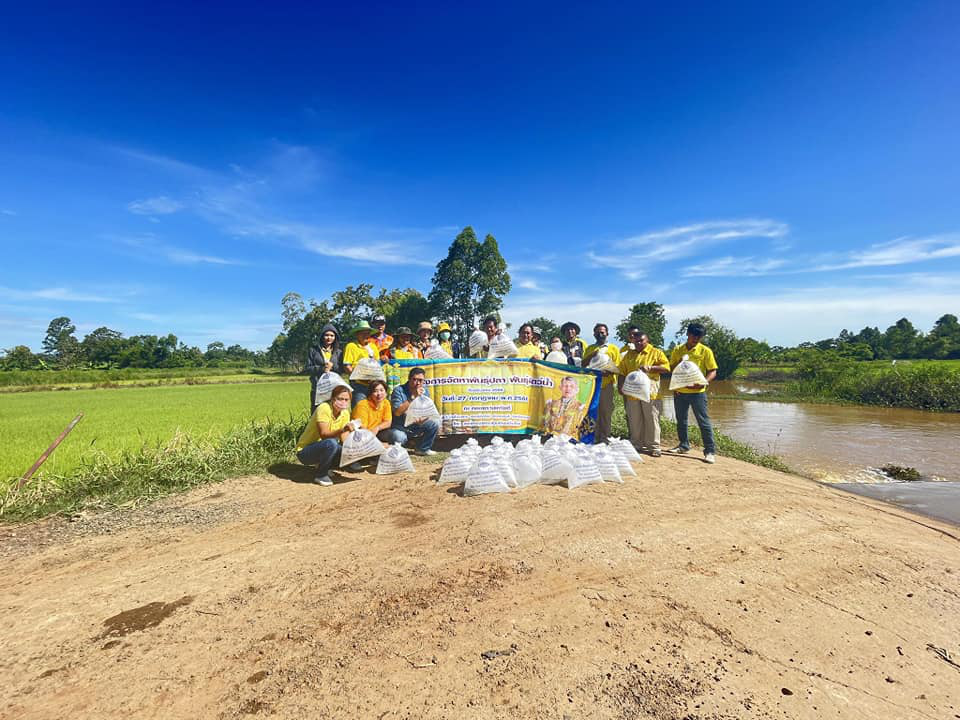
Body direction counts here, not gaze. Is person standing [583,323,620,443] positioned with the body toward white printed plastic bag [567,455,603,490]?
yes

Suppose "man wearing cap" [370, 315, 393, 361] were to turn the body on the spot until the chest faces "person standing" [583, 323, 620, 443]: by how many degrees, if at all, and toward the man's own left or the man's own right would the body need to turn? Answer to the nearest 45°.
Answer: approximately 90° to the man's own left

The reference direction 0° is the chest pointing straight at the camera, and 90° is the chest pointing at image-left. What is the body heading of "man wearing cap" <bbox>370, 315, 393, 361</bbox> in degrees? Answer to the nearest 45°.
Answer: approximately 0°

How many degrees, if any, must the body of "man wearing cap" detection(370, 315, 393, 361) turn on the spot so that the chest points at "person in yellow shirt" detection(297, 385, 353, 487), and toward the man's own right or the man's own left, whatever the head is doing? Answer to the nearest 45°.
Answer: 0° — they already face them

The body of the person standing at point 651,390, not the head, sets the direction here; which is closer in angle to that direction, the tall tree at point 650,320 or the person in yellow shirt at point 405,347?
the person in yellow shirt

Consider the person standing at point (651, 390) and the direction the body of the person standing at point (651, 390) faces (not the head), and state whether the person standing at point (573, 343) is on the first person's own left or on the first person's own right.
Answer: on the first person's own right

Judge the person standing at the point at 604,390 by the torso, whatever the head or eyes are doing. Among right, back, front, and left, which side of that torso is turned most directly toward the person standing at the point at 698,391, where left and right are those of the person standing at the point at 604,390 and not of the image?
left

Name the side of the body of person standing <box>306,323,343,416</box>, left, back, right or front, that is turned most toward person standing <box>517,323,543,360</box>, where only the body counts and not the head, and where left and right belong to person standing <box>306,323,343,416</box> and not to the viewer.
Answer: left

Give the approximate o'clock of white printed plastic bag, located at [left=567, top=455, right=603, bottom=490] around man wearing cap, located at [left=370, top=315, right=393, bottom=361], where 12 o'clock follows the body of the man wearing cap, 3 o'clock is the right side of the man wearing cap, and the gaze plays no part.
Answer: The white printed plastic bag is roughly at 11 o'clock from the man wearing cap.

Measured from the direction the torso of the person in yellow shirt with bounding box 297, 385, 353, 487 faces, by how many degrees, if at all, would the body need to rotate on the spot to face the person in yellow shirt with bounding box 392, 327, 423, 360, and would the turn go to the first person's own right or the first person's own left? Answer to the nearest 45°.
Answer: approximately 90° to the first person's own left
